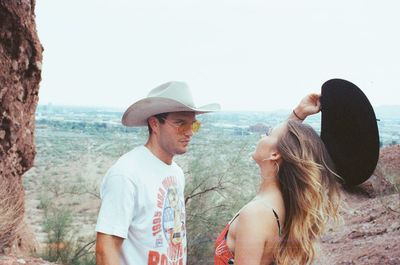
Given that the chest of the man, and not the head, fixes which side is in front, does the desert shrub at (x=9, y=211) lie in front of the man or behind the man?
behind

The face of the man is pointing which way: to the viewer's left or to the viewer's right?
to the viewer's right

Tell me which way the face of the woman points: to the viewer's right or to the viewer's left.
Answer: to the viewer's left

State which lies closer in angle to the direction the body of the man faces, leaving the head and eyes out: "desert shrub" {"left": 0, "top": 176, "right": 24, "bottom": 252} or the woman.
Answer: the woman

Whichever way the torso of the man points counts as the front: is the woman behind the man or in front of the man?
in front

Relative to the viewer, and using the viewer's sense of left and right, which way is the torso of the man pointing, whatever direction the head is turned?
facing the viewer and to the right of the viewer
